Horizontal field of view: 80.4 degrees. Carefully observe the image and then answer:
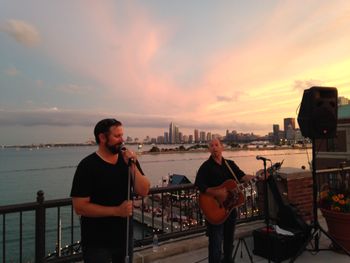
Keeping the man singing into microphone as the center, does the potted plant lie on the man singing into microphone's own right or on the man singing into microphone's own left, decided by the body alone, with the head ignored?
on the man singing into microphone's own left

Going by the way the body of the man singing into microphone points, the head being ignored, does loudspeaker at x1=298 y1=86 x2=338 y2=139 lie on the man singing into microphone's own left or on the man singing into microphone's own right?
on the man singing into microphone's own left

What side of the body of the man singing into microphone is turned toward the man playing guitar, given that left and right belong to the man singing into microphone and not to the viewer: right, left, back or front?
left

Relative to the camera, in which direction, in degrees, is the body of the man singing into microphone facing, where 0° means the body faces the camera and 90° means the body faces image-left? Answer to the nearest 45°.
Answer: approximately 315°

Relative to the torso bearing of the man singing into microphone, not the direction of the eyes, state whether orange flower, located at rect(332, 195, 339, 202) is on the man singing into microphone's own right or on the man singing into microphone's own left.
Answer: on the man singing into microphone's own left

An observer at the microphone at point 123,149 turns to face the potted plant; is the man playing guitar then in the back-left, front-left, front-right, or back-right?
front-left
